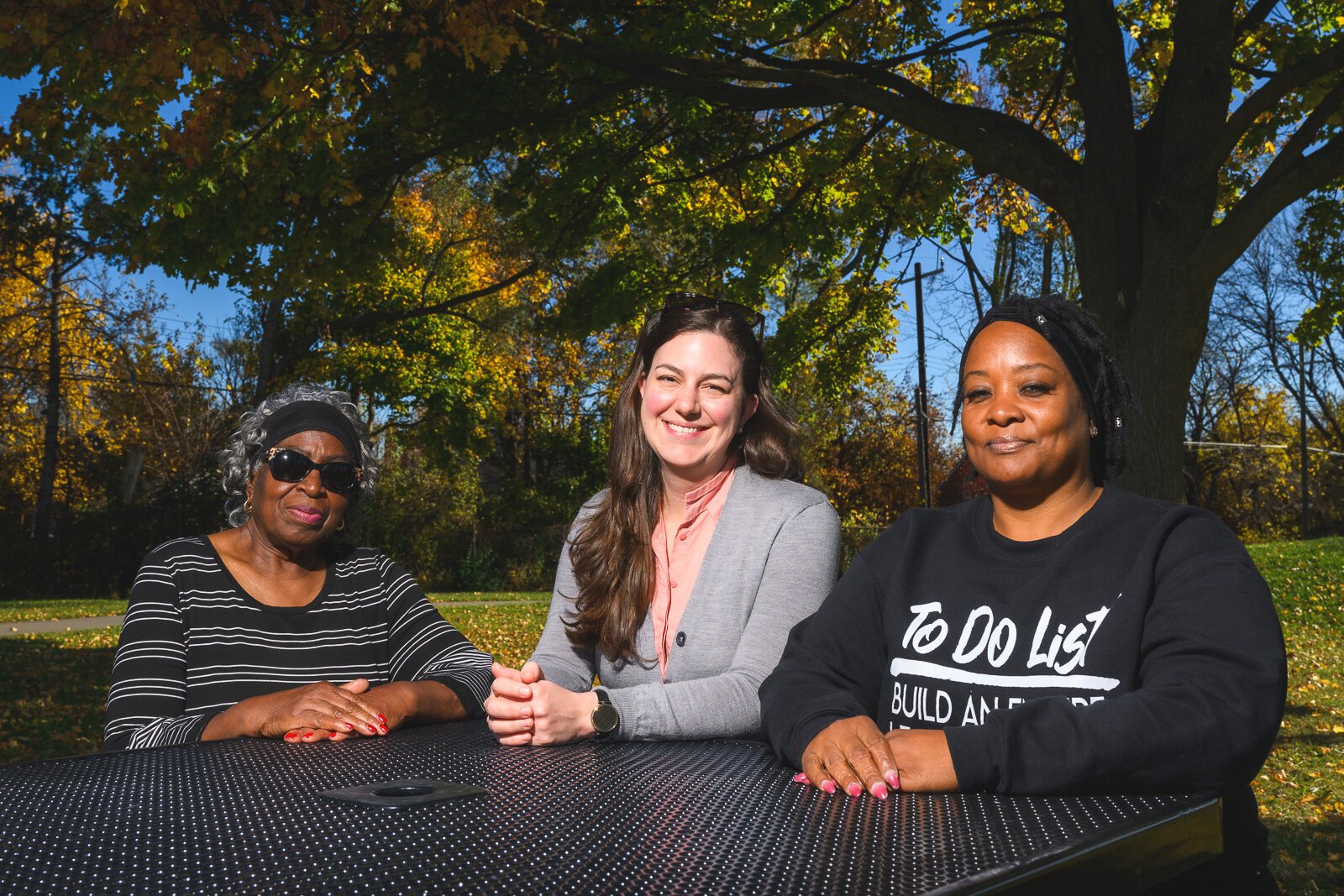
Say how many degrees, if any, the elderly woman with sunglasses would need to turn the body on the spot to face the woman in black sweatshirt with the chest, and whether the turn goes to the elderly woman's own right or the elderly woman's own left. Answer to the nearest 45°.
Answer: approximately 45° to the elderly woman's own left

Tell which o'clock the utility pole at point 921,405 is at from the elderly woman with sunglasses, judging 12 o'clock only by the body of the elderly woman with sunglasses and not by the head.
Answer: The utility pole is roughly at 7 o'clock from the elderly woman with sunglasses.

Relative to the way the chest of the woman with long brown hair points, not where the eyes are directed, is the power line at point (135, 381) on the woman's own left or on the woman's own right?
on the woman's own right

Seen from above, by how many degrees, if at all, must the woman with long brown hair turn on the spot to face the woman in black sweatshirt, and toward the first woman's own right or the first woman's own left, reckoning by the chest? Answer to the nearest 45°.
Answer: approximately 90° to the first woman's own left

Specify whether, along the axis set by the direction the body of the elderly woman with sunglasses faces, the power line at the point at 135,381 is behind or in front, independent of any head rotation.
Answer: behind

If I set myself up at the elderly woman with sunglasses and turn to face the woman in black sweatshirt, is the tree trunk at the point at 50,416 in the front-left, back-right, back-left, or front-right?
back-left

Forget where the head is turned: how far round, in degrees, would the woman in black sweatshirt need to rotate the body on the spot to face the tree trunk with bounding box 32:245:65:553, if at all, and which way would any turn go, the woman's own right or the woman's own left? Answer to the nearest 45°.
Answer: approximately 90° to the woman's own right

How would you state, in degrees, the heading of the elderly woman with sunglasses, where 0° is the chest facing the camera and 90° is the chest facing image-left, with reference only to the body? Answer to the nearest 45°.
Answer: approximately 0°

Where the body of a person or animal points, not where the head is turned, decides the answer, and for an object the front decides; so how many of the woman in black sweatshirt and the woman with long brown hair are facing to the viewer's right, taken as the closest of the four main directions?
0

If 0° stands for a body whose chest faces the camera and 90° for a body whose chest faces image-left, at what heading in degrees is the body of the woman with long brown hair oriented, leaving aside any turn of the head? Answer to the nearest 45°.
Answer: approximately 45°
